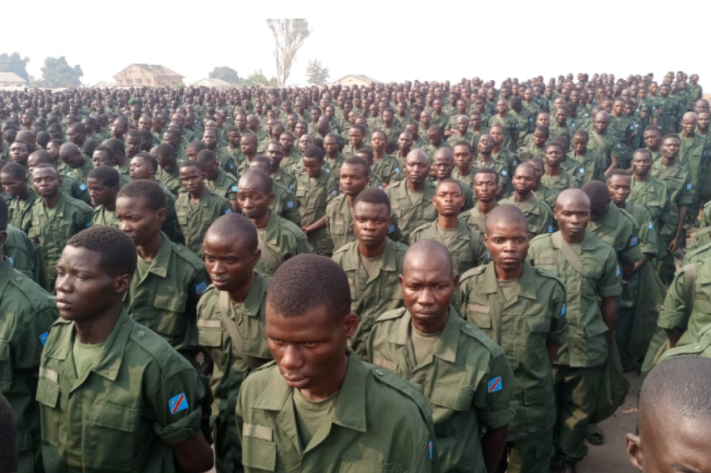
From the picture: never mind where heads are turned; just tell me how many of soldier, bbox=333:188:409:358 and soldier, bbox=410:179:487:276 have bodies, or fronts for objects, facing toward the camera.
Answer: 2

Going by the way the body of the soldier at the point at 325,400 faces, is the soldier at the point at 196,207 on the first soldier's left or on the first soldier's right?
on the first soldier's right

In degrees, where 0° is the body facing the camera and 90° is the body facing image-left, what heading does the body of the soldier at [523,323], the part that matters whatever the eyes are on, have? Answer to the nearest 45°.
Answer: approximately 0°

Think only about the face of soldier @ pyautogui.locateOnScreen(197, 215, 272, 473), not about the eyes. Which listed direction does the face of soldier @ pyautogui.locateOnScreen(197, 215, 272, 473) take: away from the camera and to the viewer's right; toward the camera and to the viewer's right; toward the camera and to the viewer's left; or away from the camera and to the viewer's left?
toward the camera and to the viewer's left

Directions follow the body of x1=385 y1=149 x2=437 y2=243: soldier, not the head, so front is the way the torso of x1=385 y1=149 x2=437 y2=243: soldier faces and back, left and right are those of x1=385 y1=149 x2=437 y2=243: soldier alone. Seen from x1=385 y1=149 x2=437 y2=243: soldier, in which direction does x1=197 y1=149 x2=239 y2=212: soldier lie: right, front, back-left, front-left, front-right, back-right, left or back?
right

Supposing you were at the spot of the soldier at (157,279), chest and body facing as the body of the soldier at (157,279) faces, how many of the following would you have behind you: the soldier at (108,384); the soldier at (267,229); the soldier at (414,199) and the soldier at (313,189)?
3

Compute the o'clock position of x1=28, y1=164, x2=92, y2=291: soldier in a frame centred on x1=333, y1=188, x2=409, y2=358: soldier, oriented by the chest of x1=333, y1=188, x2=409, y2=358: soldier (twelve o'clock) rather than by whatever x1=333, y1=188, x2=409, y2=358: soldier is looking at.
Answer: x1=28, y1=164, x2=92, y2=291: soldier is roughly at 4 o'clock from x1=333, y1=188, x2=409, y2=358: soldier.

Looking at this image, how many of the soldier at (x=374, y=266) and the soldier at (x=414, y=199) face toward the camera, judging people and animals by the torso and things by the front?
2

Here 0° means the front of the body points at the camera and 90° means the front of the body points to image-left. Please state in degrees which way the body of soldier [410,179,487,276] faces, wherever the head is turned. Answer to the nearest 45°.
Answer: approximately 0°

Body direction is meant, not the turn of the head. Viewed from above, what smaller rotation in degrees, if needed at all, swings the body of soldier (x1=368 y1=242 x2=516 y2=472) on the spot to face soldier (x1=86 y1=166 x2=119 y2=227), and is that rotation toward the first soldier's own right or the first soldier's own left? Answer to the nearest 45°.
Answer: approximately 90° to the first soldier's own right

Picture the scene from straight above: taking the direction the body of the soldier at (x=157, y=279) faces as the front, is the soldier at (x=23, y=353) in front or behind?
in front

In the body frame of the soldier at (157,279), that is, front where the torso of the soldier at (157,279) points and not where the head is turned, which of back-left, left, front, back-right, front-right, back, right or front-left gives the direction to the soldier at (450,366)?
left
